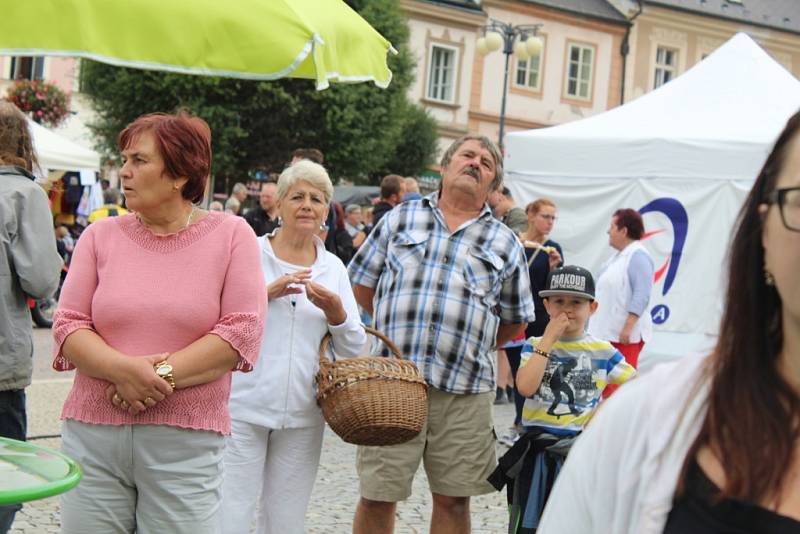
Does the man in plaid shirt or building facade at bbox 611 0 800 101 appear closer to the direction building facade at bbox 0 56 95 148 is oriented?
the man in plaid shirt

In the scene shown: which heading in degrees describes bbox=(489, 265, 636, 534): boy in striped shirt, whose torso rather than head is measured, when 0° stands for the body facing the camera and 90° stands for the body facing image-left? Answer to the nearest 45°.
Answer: approximately 0°

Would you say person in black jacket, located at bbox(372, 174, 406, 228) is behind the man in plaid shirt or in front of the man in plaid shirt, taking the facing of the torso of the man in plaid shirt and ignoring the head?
behind

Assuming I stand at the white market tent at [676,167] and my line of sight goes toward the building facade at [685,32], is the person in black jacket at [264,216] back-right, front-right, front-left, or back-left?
back-left

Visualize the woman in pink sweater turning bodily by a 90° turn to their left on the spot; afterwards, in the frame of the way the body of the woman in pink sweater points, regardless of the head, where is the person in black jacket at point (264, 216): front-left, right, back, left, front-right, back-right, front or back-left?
left

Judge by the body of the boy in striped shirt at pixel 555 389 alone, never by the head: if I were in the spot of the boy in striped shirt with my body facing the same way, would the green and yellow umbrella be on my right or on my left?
on my right

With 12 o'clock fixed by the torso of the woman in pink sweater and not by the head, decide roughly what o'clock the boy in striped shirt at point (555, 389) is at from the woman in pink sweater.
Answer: The boy in striped shirt is roughly at 8 o'clock from the woman in pink sweater.
